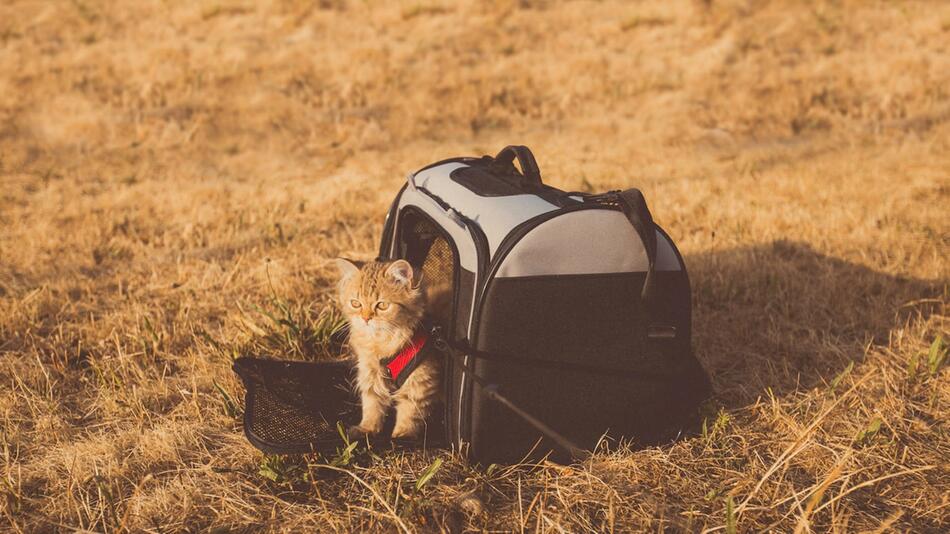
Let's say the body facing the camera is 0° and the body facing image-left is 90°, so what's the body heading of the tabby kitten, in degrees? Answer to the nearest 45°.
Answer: approximately 45°

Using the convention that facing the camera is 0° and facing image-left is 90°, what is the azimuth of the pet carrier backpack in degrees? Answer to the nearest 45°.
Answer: approximately 45°
